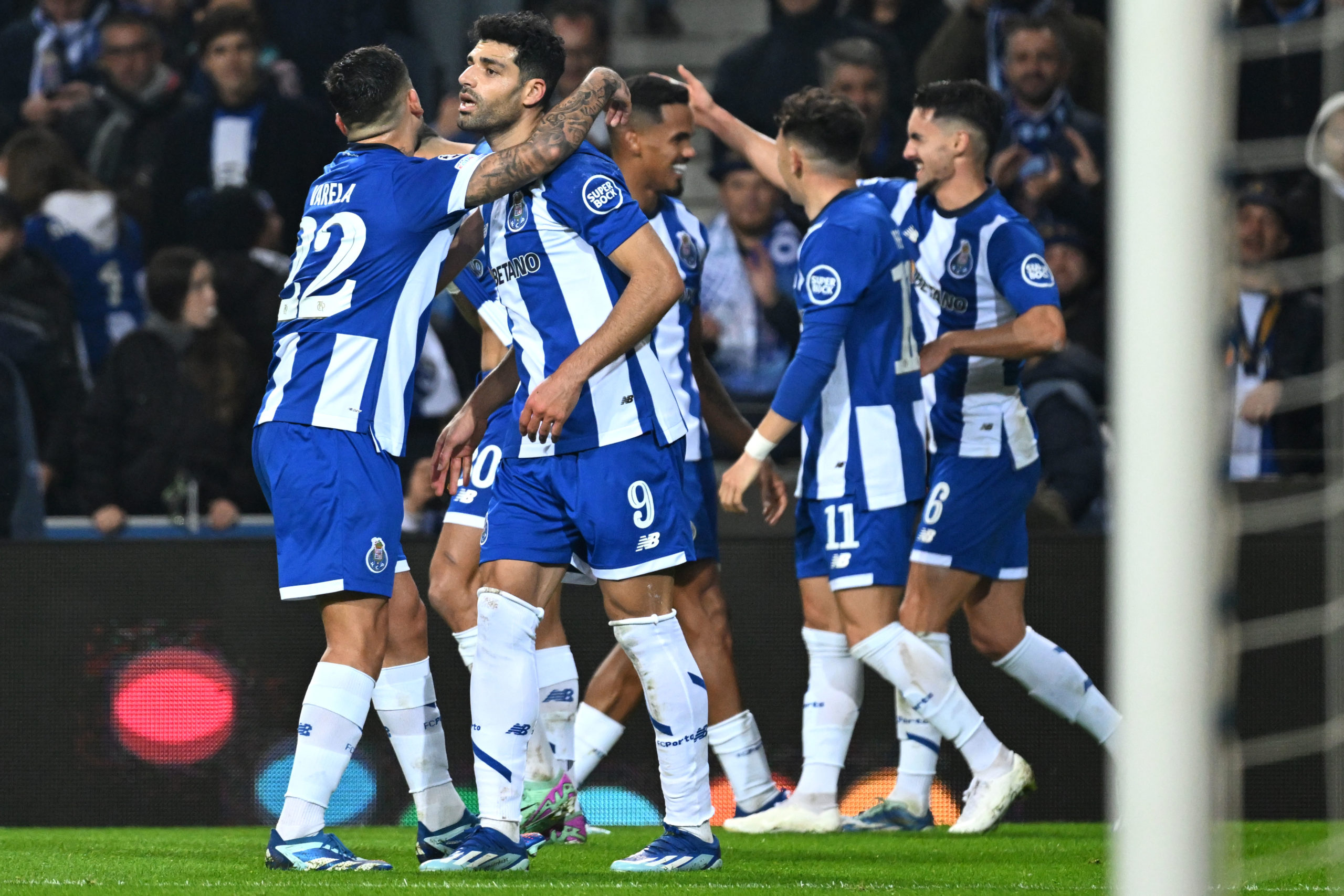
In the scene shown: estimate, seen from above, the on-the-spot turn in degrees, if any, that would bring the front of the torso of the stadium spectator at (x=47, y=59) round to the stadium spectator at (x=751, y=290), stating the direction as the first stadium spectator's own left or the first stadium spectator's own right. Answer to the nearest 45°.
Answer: approximately 45° to the first stadium spectator's own left

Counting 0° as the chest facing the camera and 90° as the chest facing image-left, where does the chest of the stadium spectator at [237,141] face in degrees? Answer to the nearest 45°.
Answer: approximately 0°

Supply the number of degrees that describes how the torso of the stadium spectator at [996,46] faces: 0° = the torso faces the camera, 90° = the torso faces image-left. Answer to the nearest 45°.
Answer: approximately 0°

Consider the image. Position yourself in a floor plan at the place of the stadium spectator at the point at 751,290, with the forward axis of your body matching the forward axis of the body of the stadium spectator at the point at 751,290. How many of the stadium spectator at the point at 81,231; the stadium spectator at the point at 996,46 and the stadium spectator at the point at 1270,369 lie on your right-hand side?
1

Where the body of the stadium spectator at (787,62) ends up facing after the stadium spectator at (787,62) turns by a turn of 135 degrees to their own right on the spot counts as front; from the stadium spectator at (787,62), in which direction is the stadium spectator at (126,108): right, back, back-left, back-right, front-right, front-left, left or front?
front-left

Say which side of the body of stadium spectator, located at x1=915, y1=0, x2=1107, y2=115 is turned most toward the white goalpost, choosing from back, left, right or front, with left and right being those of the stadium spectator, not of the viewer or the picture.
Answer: front

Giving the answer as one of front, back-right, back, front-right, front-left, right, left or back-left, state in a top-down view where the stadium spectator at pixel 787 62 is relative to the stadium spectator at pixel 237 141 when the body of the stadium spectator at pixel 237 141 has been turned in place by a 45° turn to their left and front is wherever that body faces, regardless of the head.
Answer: front-left

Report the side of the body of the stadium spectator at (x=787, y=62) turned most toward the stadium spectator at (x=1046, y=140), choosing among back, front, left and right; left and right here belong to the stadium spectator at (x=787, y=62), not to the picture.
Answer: left
